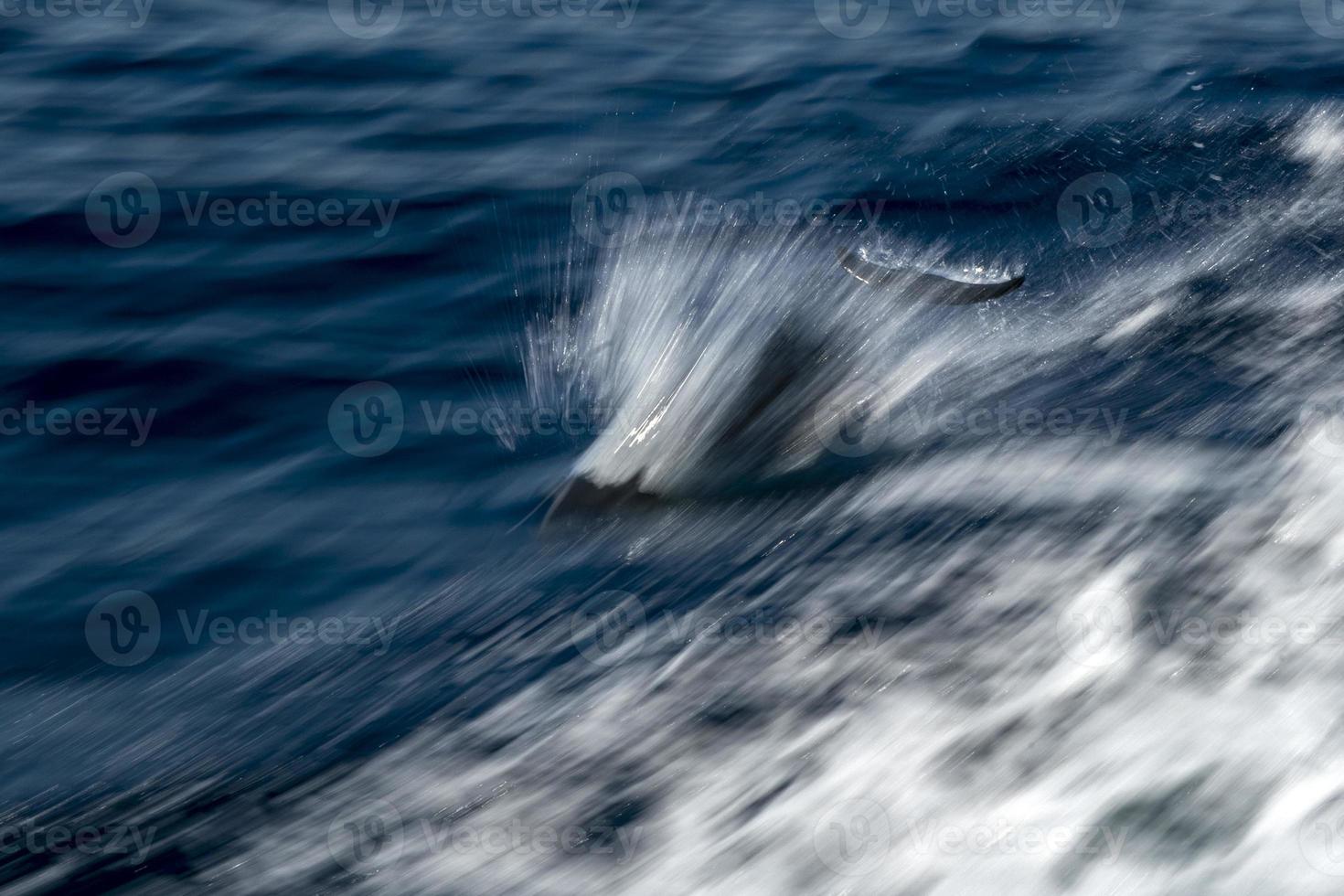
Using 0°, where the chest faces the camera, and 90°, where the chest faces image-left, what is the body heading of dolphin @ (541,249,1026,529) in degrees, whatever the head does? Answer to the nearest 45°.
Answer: approximately 45°
